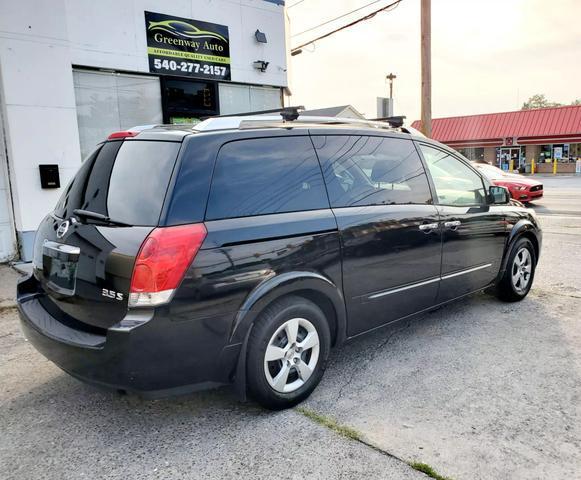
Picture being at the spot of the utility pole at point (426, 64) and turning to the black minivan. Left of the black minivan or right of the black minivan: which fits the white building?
right

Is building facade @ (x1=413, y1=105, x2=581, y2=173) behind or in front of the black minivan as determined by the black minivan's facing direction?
in front

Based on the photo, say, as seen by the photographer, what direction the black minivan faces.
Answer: facing away from the viewer and to the right of the viewer

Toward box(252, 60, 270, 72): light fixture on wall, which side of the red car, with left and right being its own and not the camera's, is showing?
right

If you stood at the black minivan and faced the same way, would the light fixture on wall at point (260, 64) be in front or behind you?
in front

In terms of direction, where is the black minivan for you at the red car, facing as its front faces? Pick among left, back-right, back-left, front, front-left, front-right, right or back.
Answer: front-right

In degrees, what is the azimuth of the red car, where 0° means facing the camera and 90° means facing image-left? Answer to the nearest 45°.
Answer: approximately 315°

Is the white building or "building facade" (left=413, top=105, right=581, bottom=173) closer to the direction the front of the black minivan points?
the building facade

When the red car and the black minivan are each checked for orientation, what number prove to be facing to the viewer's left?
0

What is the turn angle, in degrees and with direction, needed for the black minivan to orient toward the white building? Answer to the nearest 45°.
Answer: approximately 90° to its left

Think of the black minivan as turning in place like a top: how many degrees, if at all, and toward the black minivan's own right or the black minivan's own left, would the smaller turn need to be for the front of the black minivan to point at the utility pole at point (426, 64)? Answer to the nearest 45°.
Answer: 0° — it already faces it

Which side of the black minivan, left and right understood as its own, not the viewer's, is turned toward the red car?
front

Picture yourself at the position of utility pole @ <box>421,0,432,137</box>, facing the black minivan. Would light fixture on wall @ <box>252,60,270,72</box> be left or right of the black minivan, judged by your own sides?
right
